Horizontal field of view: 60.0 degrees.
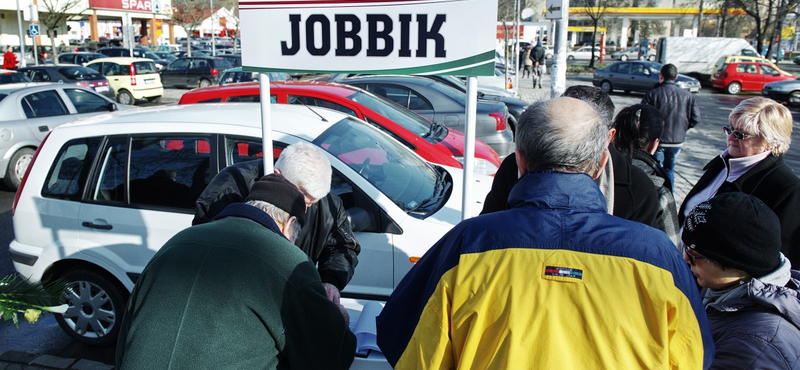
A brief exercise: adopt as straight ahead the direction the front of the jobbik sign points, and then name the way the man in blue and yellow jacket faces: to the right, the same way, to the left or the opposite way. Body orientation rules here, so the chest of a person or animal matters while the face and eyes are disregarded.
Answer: the opposite way

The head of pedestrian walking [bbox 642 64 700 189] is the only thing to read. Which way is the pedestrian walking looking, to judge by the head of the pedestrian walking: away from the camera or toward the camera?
away from the camera

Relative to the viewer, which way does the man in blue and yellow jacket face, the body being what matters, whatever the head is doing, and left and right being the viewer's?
facing away from the viewer

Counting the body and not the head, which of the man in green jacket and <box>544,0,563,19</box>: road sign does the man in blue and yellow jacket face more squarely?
the road sign

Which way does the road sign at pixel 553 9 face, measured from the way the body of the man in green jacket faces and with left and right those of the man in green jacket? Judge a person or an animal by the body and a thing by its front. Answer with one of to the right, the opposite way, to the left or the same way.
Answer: the opposite way

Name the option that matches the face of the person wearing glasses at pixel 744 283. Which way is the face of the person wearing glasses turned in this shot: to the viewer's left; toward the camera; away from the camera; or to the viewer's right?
to the viewer's left

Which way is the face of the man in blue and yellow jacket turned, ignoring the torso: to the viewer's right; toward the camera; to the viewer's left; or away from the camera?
away from the camera

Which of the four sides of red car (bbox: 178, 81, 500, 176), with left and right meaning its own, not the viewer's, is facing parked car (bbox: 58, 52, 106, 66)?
back

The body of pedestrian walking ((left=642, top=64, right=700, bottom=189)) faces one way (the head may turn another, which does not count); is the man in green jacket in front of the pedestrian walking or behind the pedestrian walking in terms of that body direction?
behind

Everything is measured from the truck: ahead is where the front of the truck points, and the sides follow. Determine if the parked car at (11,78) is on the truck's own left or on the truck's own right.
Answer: on the truck's own right

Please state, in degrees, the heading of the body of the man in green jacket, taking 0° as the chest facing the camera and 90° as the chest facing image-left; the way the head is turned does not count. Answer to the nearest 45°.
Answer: approximately 225°

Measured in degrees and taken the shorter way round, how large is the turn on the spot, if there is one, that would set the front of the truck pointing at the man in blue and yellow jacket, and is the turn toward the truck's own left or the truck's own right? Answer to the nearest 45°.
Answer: approximately 90° to the truck's own right

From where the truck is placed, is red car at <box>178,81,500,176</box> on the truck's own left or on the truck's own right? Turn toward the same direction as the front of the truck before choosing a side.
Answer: on the truck's own right

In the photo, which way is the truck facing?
to the viewer's right
